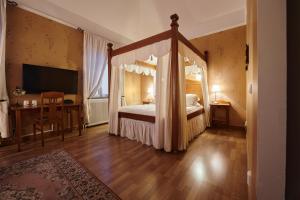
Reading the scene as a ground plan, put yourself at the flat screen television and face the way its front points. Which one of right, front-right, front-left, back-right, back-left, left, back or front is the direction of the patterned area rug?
front-right

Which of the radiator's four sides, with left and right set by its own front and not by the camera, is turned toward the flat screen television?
right

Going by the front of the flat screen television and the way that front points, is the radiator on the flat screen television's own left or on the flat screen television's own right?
on the flat screen television's own left

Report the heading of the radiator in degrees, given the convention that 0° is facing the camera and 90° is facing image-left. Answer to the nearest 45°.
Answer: approximately 315°

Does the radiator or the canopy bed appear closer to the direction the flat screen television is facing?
the canopy bed

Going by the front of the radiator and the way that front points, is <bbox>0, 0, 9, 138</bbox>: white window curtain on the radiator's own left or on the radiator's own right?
on the radiator's own right

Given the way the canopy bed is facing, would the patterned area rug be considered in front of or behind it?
in front

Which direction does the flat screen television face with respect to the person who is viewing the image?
facing the viewer and to the right of the viewer

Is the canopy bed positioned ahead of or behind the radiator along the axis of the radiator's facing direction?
ahead

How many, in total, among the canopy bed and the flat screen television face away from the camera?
0

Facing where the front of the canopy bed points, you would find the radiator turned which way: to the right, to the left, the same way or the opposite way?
to the left

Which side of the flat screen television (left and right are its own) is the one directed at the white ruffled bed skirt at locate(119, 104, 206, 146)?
front

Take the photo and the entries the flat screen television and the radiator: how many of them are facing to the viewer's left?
0

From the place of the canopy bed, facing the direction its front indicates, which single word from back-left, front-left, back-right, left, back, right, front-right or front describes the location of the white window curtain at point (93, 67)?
right

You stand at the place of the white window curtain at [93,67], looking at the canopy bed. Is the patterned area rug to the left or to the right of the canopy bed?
right

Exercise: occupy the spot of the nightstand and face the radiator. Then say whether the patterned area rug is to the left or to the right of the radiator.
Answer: left
